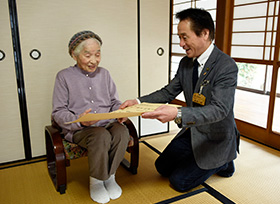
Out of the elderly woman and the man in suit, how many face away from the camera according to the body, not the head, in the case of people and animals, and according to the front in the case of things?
0

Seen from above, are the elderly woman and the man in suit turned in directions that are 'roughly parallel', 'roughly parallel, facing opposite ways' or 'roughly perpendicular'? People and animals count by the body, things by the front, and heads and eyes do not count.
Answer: roughly perpendicular

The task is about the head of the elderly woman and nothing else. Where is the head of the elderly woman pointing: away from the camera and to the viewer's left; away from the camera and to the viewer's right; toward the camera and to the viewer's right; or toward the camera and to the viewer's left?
toward the camera and to the viewer's right

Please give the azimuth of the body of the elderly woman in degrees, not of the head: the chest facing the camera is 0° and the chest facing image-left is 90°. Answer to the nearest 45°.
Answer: approximately 315°

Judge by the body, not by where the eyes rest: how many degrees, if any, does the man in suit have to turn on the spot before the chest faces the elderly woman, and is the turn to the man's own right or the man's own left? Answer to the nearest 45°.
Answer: approximately 45° to the man's own right

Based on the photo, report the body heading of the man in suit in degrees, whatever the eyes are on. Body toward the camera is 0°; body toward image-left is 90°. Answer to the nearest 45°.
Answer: approximately 45°
